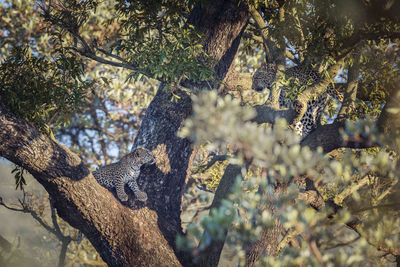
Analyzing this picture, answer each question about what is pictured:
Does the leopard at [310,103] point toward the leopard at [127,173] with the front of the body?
yes

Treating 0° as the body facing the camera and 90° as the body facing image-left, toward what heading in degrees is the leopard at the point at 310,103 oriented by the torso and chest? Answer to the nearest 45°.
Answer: approximately 90°
